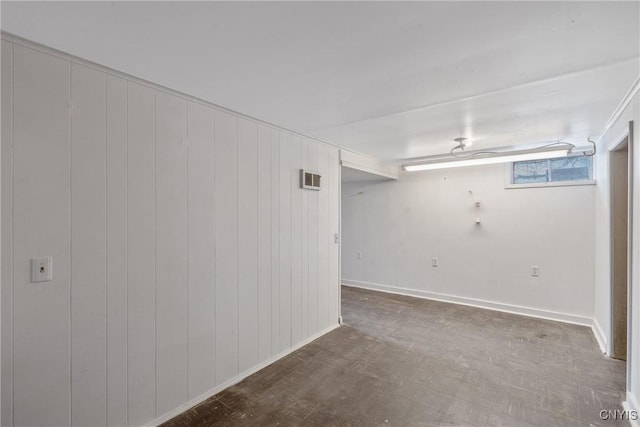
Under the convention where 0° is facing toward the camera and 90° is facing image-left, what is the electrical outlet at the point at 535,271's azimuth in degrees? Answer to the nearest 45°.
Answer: approximately 0°

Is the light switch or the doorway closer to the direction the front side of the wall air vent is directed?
the doorway

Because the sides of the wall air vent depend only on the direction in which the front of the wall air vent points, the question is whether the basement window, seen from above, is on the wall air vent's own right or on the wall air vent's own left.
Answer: on the wall air vent's own left

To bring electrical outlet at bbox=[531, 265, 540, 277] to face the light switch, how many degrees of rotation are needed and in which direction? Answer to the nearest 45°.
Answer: approximately 45° to its right

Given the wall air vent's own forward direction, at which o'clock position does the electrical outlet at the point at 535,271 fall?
The electrical outlet is roughly at 10 o'clock from the wall air vent.

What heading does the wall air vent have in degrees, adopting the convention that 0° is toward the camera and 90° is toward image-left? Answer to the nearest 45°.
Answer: approximately 315°

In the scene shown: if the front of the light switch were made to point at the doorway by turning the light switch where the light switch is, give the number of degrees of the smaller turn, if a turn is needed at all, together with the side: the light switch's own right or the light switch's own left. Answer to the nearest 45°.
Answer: approximately 45° to the light switch's own left

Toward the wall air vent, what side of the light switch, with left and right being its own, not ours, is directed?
left

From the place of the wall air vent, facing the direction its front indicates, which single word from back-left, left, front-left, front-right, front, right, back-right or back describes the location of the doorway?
front-left
